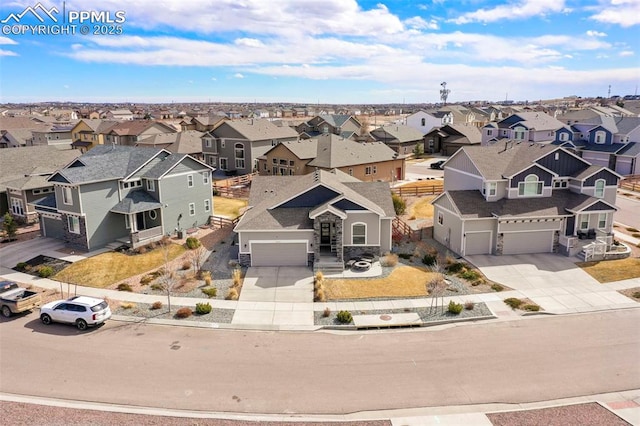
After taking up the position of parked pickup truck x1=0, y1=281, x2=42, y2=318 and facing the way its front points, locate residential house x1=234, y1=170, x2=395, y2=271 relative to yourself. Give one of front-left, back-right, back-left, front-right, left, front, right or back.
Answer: back-right

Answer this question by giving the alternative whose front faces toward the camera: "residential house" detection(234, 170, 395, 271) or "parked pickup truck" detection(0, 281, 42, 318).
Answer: the residential house

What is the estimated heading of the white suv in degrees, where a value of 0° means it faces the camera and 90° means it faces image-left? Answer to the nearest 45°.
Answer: approximately 135°

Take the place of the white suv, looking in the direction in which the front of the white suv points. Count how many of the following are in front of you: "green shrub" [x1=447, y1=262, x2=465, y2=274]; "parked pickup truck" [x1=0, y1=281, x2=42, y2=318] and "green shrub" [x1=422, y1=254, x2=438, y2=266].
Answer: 1

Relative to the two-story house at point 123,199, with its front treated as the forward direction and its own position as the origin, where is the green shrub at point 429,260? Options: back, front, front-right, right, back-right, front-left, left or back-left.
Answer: left

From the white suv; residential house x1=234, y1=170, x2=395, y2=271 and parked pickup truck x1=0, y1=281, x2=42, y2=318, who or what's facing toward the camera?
the residential house

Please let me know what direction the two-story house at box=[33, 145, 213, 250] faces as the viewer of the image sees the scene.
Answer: facing the viewer and to the left of the viewer

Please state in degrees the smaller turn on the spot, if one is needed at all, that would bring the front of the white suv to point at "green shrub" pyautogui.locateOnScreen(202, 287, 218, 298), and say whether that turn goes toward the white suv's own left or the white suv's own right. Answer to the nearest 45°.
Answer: approximately 135° to the white suv's own right

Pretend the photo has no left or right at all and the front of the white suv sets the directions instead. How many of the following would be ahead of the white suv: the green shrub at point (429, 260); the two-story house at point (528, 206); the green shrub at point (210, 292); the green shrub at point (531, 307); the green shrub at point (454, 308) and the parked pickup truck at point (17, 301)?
1

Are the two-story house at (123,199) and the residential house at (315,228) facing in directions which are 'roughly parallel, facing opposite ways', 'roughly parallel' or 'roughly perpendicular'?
roughly parallel

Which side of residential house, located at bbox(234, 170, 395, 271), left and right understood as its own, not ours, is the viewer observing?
front

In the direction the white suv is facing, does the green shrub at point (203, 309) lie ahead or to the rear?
to the rear

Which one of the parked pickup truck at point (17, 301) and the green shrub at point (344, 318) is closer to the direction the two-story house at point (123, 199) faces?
the parked pickup truck

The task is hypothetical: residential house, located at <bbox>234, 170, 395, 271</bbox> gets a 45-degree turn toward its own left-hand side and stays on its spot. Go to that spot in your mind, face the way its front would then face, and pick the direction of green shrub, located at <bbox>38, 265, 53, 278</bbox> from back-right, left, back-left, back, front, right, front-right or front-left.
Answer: back-right

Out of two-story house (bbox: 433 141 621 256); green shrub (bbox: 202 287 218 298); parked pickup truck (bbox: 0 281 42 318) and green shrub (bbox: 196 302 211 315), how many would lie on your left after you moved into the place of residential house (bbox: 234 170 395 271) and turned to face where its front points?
1

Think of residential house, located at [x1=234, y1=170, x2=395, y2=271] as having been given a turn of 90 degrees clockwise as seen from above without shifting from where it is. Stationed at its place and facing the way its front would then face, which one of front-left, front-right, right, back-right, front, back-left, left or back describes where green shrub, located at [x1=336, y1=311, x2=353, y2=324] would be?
left

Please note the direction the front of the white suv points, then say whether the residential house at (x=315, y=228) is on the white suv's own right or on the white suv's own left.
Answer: on the white suv's own right

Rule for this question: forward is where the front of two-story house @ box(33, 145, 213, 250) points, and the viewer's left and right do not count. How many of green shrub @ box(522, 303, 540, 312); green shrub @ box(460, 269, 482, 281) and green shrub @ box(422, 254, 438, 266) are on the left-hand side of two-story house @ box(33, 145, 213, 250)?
3

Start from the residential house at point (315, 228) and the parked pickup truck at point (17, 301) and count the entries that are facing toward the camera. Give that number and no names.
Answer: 1

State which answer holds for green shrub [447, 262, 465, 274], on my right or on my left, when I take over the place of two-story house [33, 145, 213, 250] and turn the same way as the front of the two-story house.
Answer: on my left

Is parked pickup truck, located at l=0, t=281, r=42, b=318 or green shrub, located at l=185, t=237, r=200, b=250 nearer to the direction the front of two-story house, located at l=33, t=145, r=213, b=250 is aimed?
the parked pickup truck
